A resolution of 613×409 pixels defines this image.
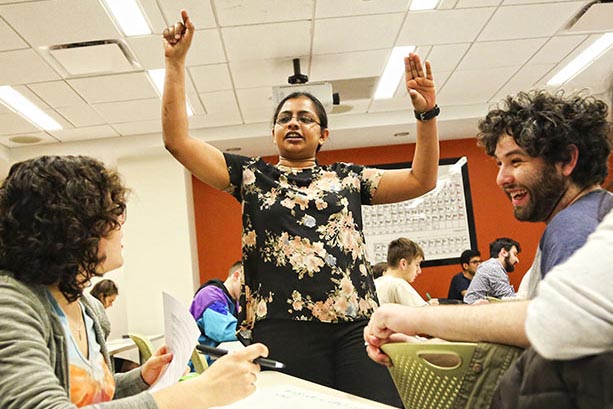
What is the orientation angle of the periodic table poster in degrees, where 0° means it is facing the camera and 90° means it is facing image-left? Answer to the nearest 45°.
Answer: approximately 0°

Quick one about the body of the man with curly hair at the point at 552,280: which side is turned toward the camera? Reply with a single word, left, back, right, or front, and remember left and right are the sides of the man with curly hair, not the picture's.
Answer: left

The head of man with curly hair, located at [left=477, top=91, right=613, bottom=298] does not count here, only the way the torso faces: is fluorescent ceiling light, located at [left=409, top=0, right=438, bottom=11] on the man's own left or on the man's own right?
on the man's own right

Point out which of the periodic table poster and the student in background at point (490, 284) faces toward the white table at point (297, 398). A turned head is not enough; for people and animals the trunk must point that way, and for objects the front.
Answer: the periodic table poster

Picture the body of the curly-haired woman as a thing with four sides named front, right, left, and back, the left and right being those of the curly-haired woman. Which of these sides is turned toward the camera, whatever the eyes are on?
right

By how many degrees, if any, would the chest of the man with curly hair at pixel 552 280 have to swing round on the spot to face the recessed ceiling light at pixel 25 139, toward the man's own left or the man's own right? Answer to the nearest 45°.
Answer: approximately 45° to the man's own right

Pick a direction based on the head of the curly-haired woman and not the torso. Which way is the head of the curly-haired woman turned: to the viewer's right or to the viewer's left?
to the viewer's right
